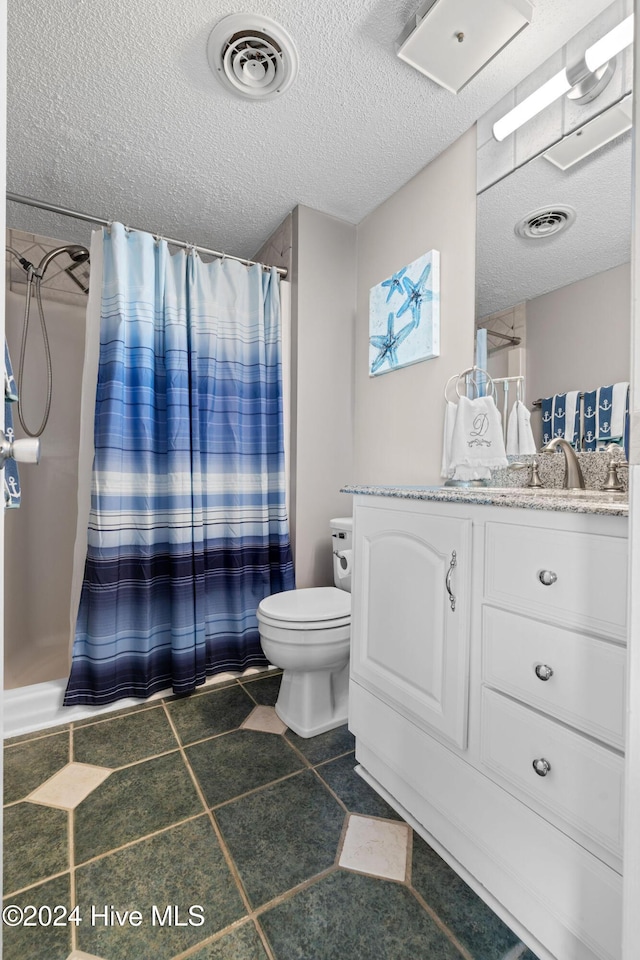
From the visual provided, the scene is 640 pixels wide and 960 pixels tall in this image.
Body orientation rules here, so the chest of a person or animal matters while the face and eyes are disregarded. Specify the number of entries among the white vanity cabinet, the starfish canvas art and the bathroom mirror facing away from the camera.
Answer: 0

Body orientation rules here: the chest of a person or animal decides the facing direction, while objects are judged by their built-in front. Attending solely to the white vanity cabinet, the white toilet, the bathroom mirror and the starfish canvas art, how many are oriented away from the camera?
0

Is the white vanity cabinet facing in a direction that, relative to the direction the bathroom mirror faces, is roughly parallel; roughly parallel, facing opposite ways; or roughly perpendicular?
roughly parallel

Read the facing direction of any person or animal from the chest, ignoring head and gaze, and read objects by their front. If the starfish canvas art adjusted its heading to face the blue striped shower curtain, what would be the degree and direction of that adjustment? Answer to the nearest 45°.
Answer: approximately 45° to its right

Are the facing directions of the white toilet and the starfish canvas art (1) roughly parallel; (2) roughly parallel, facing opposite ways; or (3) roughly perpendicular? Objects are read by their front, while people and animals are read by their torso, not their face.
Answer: roughly parallel

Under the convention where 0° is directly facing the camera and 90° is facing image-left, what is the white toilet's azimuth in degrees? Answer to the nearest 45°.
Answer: approximately 45°

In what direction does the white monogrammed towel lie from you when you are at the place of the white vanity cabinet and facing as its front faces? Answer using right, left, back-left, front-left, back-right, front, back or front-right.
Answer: back-right

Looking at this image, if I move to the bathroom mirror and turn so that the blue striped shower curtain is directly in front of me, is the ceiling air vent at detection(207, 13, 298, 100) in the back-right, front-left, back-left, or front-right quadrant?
front-left

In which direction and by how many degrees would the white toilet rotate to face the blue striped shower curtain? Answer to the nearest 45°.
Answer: approximately 90° to its right
